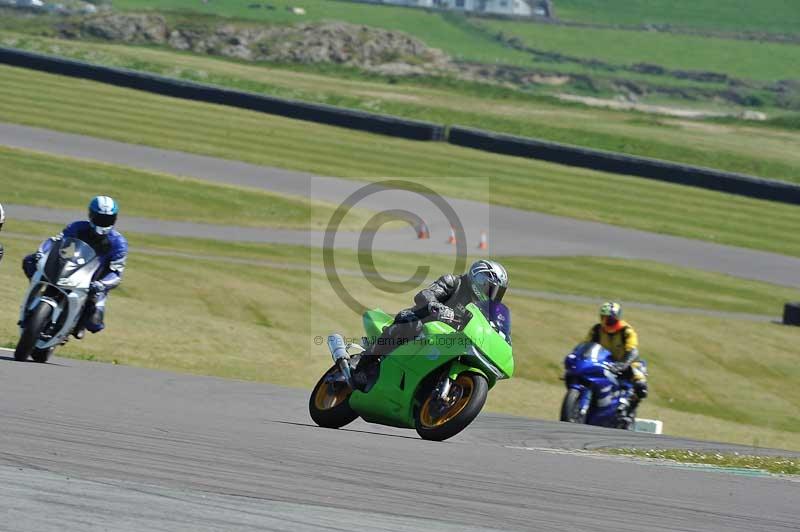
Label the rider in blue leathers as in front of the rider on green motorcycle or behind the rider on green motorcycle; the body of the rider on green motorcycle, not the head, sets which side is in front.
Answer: behind

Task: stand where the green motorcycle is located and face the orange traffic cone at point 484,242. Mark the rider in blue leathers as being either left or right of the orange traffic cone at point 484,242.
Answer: left

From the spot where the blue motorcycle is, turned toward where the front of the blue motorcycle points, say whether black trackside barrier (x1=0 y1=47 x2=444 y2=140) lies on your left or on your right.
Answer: on your right

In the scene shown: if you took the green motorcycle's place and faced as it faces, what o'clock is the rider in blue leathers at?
The rider in blue leathers is roughly at 6 o'clock from the green motorcycle.

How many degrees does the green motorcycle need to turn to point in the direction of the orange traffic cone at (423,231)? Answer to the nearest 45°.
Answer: approximately 135° to its left

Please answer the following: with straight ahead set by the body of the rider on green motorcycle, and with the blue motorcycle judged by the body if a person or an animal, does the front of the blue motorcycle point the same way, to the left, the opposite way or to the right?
to the right

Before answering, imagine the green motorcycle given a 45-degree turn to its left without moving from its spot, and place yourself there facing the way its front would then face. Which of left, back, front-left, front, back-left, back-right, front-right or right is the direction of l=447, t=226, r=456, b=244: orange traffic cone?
left

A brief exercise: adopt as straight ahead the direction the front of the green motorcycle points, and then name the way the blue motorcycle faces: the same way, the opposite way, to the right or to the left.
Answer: to the right

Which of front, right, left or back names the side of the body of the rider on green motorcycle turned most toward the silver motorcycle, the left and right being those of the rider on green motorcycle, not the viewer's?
back

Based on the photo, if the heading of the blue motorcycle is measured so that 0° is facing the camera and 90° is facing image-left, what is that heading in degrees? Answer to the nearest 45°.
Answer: approximately 45°

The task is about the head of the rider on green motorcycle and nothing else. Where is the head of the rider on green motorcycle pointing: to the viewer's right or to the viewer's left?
to the viewer's right

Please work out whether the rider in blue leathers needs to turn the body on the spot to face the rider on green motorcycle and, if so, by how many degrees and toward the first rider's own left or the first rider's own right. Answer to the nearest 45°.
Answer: approximately 45° to the first rider's own left

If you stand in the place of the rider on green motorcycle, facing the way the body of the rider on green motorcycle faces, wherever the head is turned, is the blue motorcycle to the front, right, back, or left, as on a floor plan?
left
